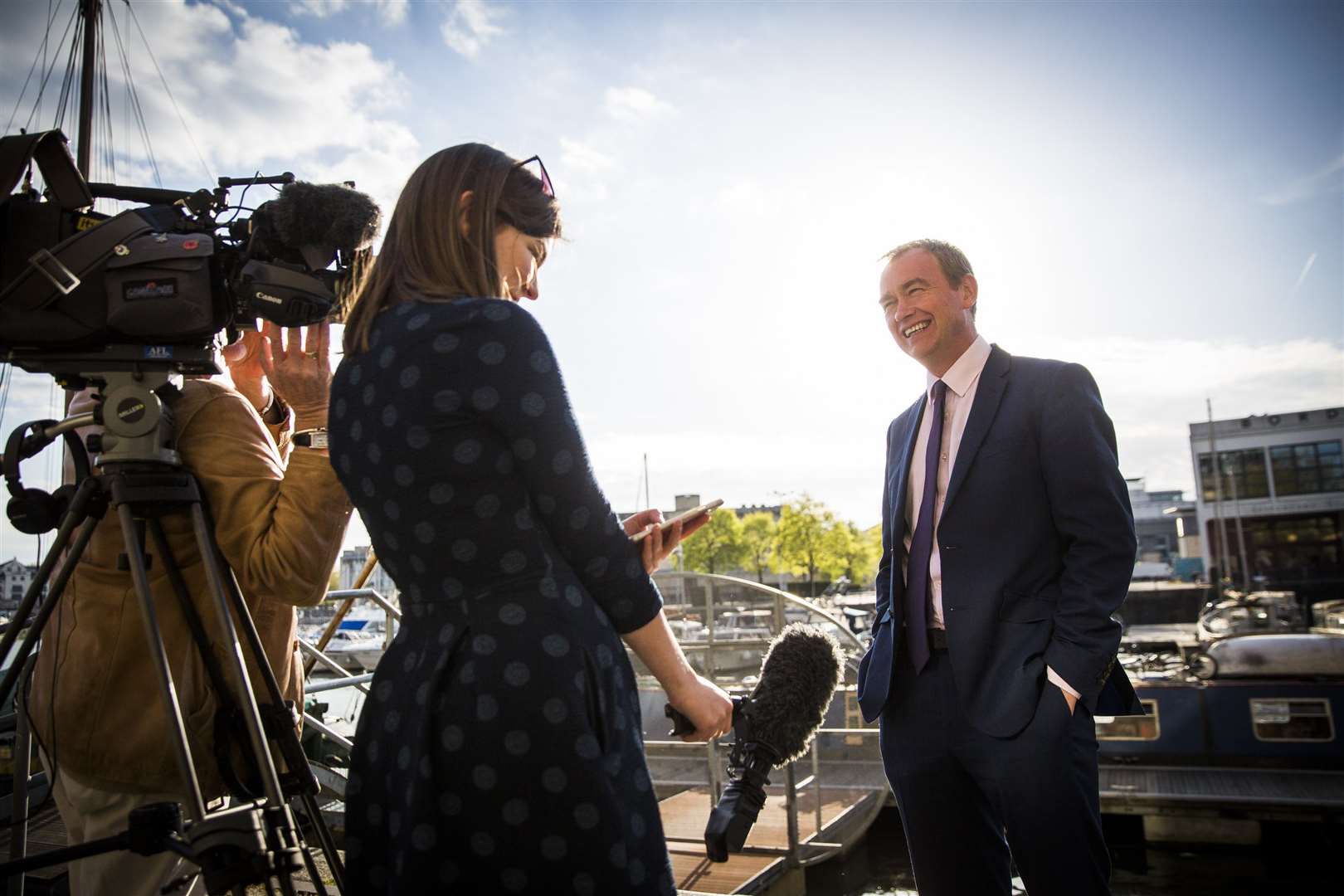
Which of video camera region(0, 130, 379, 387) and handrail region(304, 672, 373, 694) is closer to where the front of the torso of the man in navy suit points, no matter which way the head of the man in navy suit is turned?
the video camera

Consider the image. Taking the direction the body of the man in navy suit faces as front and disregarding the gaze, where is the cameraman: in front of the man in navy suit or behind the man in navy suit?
in front

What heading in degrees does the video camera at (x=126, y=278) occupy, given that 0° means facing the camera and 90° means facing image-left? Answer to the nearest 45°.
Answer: approximately 270°

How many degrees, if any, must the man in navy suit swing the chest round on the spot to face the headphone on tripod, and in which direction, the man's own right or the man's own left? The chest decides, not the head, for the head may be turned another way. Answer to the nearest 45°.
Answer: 0° — they already face it

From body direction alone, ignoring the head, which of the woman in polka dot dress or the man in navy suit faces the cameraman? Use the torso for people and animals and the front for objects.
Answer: the man in navy suit

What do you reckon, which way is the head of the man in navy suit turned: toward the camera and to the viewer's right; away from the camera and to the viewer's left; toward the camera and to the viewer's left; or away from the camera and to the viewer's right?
toward the camera and to the viewer's left

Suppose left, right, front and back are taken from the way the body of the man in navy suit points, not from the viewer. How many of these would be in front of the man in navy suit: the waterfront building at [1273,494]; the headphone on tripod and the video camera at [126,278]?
2

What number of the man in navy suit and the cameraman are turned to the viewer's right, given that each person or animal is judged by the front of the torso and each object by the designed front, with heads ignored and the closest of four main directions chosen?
1

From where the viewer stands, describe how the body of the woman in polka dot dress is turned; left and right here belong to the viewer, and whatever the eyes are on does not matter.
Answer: facing away from the viewer and to the right of the viewer

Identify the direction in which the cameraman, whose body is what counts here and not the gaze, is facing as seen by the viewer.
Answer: to the viewer's right

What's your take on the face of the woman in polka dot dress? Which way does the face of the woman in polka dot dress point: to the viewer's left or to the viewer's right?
to the viewer's right

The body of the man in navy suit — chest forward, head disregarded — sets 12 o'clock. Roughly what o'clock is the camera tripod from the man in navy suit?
The camera tripod is roughly at 12 o'clock from the man in navy suit.
